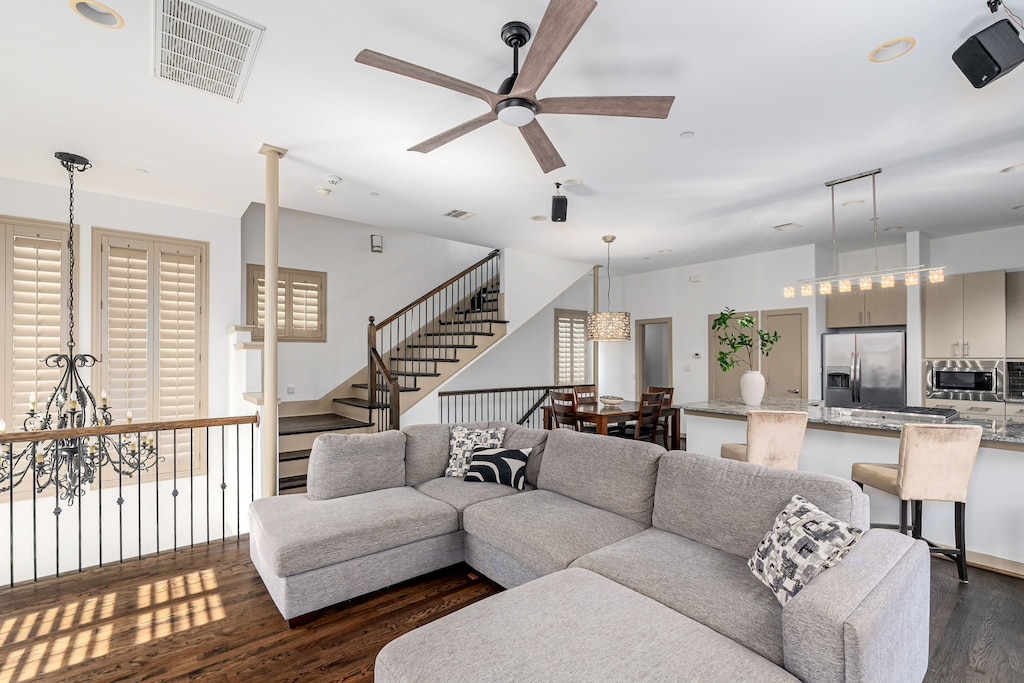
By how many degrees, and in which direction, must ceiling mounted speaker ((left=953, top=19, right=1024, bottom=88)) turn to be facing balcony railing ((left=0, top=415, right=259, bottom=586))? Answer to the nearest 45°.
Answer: approximately 45° to its right

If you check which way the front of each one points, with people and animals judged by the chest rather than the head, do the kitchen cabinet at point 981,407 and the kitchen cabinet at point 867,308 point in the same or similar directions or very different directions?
same or similar directions

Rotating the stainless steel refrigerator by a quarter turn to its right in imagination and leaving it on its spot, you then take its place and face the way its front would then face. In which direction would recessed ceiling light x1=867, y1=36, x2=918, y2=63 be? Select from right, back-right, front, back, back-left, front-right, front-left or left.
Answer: left

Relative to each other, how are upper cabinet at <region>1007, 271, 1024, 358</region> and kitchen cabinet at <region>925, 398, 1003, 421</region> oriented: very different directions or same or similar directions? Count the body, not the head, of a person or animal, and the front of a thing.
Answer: same or similar directions

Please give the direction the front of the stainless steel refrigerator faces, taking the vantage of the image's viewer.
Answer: facing the viewer

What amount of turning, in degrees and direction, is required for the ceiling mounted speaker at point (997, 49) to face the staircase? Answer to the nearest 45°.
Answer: approximately 45° to its right

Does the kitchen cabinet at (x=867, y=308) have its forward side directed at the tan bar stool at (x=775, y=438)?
yes

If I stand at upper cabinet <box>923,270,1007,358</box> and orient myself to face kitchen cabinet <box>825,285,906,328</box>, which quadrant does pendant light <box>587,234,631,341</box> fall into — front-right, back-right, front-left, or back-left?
front-left

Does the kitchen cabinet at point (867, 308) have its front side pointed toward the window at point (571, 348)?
no

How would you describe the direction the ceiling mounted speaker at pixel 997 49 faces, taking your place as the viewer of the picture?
facing the viewer and to the left of the viewer

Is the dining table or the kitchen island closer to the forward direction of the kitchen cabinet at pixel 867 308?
the kitchen island

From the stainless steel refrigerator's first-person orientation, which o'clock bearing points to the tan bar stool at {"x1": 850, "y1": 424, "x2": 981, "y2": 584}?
The tan bar stool is roughly at 12 o'clock from the stainless steel refrigerator.

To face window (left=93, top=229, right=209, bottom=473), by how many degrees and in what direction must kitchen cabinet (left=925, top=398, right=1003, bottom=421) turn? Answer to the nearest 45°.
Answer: approximately 45° to its right

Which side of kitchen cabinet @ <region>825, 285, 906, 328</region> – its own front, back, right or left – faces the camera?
front

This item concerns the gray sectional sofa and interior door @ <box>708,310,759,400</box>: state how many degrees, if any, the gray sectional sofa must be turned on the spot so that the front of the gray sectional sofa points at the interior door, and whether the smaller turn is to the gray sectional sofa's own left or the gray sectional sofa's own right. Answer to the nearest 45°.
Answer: approximately 135° to the gray sectional sofa's own right

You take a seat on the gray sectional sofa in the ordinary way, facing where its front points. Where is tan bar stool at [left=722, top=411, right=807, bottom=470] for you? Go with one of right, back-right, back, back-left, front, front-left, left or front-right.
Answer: back

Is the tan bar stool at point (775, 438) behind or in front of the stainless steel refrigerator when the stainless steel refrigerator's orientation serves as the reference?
in front

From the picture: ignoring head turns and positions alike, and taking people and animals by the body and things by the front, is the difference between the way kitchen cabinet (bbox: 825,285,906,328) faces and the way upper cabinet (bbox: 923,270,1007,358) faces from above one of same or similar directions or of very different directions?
same or similar directions
